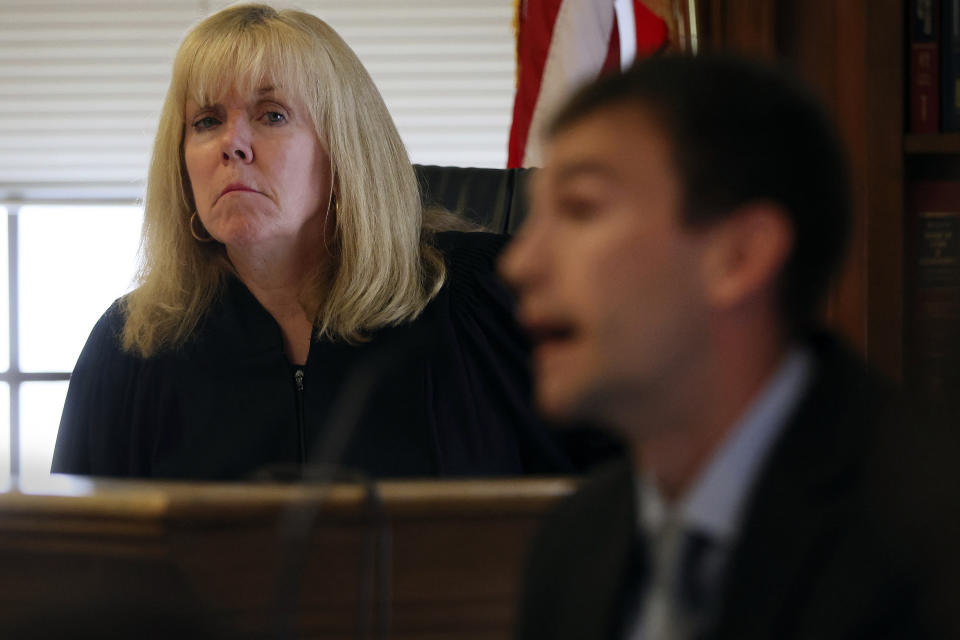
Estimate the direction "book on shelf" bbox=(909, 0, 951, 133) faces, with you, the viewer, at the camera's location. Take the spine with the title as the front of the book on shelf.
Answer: facing the viewer

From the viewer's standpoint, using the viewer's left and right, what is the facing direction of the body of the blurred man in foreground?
facing the viewer and to the left of the viewer

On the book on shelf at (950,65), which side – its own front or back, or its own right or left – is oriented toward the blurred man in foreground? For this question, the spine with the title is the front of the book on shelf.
front

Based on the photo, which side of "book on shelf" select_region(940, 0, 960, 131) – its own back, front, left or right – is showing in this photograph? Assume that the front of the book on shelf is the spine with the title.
front

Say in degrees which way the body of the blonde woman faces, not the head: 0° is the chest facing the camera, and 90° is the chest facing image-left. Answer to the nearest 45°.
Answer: approximately 0°

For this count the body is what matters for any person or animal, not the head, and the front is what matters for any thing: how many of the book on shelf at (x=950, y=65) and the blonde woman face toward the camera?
2

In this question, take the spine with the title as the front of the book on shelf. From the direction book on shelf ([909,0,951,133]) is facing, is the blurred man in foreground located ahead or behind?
ahead

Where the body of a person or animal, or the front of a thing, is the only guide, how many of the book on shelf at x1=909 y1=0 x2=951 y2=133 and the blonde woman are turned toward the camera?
2

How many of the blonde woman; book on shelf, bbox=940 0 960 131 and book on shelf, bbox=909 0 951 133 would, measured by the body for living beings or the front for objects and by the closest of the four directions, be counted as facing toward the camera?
3
